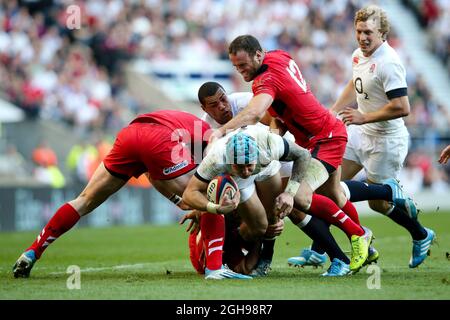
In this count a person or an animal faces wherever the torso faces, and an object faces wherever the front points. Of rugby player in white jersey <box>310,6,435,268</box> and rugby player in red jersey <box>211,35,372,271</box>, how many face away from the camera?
0

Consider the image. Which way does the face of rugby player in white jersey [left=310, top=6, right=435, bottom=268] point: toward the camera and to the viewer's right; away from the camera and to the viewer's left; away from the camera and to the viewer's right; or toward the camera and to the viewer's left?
toward the camera and to the viewer's left

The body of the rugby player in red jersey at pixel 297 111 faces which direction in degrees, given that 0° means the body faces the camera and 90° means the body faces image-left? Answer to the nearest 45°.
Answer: approximately 90°

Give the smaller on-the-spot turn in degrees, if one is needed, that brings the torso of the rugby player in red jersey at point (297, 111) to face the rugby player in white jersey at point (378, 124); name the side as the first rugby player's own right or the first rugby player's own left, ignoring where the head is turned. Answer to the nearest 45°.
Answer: approximately 135° to the first rugby player's own right

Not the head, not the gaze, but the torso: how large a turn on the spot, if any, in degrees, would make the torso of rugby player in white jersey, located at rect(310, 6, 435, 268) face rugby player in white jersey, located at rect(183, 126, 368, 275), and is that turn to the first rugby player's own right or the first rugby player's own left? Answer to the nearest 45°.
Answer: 0° — they already face them

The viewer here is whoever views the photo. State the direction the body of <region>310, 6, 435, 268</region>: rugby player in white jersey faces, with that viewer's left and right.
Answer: facing the viewer and to the left of the viewer

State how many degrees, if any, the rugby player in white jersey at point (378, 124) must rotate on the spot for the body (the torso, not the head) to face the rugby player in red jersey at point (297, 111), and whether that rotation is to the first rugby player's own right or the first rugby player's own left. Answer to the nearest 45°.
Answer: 0° — they already face them
